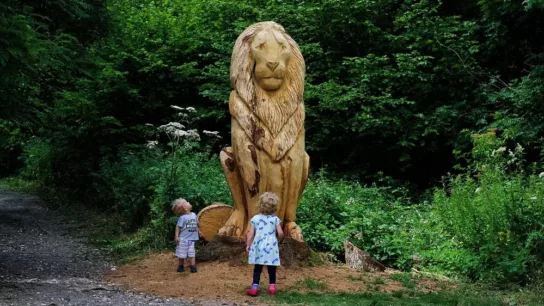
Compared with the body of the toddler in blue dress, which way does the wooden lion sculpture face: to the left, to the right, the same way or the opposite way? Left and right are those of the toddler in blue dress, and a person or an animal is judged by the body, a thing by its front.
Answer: the opposite way

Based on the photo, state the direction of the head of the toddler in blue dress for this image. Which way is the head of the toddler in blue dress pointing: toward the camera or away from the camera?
away from the camera

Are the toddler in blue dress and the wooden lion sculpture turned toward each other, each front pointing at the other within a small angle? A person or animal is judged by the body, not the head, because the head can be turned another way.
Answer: yes

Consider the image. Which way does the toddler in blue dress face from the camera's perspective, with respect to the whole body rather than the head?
away from the camera

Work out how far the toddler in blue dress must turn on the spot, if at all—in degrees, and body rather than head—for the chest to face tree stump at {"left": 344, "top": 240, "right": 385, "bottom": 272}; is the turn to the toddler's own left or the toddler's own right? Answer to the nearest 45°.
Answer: approximately 45° to the toddler's own right

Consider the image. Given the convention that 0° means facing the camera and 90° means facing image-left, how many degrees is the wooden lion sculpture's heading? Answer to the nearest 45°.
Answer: approximately 0°

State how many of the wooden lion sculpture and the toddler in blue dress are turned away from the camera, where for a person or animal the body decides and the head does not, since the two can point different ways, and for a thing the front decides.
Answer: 1
